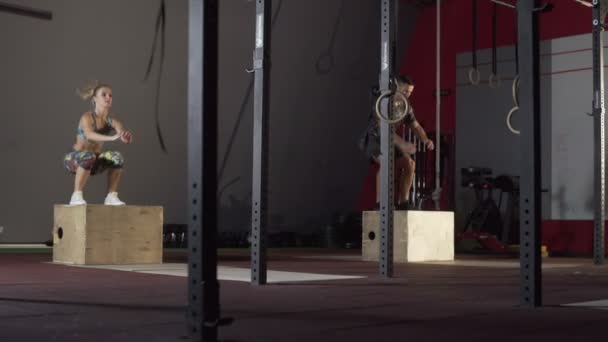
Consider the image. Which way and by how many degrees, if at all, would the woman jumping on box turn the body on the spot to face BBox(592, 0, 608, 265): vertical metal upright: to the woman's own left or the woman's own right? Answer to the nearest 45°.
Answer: approximately 45° to the woman's own left

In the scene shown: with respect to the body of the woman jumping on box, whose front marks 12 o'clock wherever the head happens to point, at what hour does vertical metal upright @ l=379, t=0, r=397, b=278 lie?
The vertical metal upright is roughly at 12 o'clock from the woman jumping on box.

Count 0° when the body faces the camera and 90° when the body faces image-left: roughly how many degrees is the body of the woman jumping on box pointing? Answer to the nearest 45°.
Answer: approximately 315°

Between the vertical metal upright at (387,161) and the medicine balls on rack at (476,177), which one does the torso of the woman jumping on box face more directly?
the vertical metal upright

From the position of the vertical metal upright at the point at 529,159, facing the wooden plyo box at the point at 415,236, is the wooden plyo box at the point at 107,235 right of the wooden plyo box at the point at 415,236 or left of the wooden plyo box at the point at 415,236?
left

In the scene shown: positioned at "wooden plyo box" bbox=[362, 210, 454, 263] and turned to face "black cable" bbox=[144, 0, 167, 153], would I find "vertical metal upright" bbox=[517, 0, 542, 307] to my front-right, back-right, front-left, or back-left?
back-left

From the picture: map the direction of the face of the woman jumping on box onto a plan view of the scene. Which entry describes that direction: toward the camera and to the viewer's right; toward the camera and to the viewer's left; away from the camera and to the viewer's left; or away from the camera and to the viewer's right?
toward the camera and to the viewer's right

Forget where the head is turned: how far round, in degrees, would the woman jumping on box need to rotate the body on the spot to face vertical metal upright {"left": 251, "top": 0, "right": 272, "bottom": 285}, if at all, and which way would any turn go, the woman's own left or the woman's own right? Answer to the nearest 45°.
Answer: approximately 45° to the woman's own right

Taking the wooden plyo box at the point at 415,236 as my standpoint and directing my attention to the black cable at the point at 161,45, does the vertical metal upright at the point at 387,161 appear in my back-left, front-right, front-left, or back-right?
back-left

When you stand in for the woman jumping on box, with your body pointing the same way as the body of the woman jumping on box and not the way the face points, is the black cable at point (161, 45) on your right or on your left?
on your left

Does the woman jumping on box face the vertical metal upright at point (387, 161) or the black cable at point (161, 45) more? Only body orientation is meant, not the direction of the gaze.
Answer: the vertical metal upright

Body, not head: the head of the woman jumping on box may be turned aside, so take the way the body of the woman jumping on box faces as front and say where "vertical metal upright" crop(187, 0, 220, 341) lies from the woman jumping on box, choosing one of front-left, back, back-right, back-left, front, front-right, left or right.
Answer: front-right

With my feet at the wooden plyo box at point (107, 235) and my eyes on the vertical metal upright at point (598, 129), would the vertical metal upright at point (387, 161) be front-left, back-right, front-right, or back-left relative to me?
front-right

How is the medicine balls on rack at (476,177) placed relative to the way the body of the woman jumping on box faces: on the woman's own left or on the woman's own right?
on the woman's own left

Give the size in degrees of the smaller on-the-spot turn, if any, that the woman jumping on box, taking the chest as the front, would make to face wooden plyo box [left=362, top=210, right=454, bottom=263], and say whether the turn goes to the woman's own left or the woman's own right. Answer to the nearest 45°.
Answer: approximately 45° to the woman's own left
